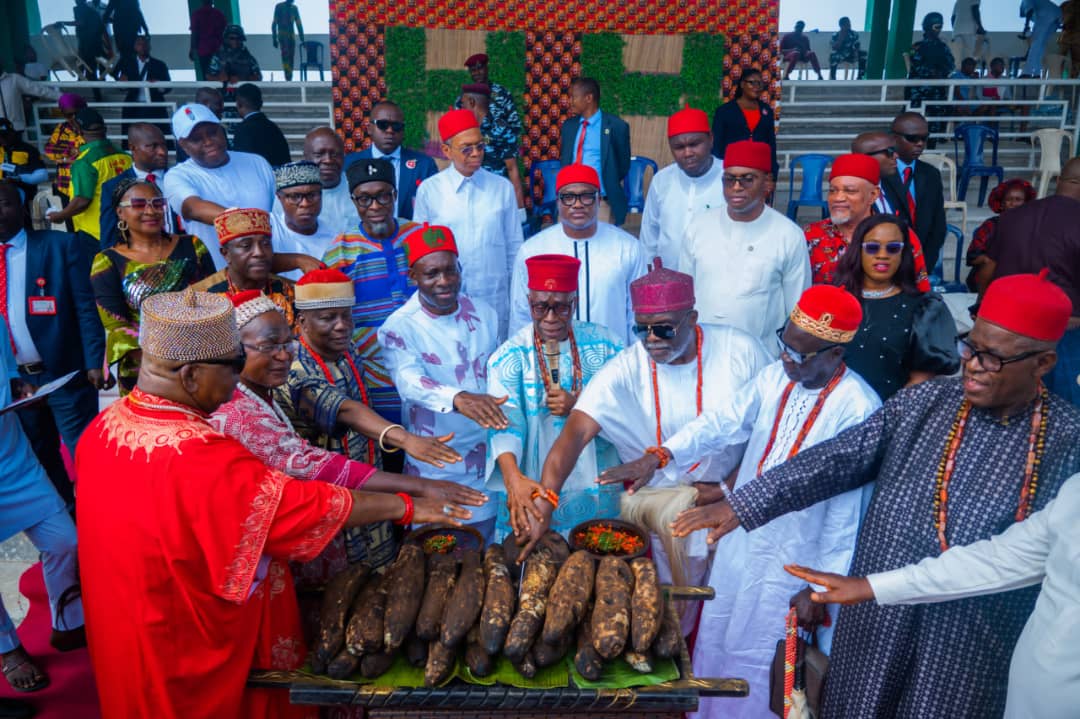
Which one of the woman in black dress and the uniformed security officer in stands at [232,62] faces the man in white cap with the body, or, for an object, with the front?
the uniformed security officer in stands

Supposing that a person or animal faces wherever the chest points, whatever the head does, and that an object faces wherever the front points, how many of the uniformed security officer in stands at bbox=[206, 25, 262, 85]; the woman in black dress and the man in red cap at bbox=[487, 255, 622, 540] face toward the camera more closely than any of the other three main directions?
3

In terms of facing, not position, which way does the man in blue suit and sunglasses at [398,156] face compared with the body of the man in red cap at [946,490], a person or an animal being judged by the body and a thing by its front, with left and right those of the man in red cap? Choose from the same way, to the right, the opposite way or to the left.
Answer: to the left

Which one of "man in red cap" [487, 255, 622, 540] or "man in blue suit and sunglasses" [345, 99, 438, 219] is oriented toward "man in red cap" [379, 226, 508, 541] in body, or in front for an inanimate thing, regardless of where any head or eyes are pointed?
the man in blue suit and sunglasses

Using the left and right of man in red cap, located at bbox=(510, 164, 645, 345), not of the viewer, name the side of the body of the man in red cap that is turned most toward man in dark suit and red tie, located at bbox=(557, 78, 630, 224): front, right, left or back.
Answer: back

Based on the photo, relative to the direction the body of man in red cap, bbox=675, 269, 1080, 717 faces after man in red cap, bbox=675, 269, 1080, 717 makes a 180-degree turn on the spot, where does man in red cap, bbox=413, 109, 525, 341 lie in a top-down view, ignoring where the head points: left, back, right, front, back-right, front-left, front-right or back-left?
left

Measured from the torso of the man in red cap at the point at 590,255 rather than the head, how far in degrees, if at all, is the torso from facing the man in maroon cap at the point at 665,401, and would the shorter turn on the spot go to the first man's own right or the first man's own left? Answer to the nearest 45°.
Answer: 0° — they already face them

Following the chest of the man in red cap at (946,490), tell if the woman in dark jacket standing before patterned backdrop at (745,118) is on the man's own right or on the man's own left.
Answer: on the man's own right

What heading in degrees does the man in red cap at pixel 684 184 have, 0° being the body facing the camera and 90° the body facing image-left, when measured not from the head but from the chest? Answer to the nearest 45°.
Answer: approximately 0°

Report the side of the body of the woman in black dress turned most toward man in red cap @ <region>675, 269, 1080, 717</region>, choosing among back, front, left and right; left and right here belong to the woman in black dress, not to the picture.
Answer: front

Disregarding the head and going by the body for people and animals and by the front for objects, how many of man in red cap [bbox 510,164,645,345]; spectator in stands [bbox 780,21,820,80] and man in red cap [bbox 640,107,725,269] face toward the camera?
3

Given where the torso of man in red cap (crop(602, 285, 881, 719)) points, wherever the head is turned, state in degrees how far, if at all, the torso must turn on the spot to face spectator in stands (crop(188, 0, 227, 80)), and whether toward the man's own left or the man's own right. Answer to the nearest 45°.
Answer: approximately 90° to the man's own right

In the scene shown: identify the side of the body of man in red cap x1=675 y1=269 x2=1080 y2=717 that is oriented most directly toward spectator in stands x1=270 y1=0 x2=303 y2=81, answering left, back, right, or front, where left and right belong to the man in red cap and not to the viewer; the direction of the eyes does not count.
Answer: right
